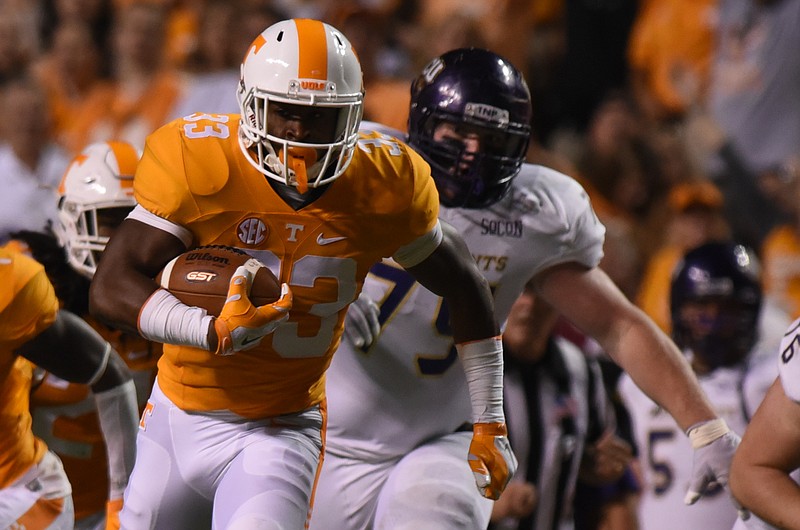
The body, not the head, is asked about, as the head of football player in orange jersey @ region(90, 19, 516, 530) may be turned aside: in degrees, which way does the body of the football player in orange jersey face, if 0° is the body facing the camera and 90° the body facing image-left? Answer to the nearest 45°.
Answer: approximately 0°

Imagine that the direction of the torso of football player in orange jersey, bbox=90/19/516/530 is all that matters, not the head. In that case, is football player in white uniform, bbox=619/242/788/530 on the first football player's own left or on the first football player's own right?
on the first football player's own left

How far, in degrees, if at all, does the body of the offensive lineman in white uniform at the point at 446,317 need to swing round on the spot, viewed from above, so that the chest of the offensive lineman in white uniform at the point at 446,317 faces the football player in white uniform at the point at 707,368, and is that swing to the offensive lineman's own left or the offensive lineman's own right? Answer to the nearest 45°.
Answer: approximately 135° to the offensive lineman's own left

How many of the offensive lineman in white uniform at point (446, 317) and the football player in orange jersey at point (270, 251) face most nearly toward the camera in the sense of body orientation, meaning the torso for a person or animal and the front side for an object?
2

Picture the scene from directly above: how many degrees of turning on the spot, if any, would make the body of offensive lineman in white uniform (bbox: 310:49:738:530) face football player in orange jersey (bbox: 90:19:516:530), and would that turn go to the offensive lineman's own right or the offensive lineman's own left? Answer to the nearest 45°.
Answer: approximately 45° to the offensive lineman's own right

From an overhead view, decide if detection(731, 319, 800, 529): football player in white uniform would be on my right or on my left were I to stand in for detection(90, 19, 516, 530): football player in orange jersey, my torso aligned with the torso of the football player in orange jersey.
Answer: on my left

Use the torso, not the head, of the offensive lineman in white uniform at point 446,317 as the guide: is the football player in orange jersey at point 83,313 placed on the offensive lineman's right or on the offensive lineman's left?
on the offensive lineman's right
